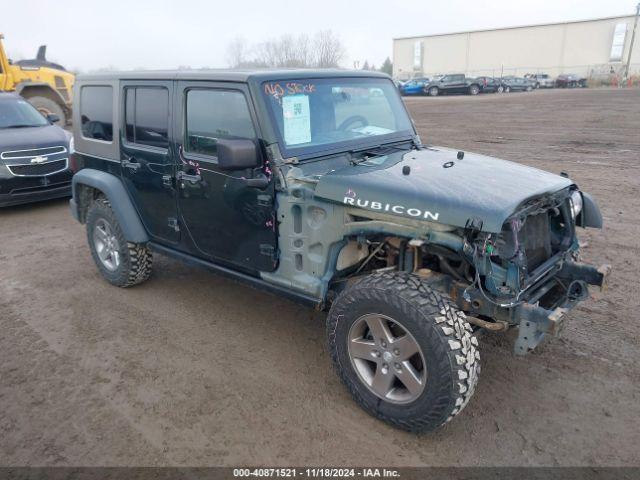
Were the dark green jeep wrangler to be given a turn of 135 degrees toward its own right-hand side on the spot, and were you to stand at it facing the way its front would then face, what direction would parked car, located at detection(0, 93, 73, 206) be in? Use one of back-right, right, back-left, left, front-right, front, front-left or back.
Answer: front-right

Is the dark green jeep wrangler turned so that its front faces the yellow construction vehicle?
no

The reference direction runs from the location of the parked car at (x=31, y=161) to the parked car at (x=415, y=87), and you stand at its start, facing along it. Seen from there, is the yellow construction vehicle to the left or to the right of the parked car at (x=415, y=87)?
left

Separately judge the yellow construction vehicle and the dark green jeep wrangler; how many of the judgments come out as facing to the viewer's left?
1

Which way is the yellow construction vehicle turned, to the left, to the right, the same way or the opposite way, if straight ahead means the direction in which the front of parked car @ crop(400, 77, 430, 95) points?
the same way

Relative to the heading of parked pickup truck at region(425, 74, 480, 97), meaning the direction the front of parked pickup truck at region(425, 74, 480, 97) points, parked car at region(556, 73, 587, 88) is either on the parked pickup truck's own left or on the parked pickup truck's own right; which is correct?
on the parked pickup truck's own right

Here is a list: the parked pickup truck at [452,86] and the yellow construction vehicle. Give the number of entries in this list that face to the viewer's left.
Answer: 2

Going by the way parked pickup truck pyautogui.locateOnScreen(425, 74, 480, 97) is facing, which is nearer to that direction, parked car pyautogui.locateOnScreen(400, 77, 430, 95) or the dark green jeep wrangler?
the parked car

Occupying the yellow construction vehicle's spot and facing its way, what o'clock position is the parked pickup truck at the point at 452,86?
The parked pickup truck is roughly at 5 o'clock from the yellow construction vehicle.

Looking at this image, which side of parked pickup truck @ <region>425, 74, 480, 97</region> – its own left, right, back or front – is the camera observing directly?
left

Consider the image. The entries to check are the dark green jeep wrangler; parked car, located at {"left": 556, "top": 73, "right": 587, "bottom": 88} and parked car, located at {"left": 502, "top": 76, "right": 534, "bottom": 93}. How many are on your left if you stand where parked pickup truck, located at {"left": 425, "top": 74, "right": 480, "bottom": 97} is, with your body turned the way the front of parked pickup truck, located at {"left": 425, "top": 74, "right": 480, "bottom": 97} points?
1

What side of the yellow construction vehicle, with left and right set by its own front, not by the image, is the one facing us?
left

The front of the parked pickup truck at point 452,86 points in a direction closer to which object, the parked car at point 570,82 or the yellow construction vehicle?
the yellow construction vehicle

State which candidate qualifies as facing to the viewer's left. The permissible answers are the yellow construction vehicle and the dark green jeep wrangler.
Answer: the yellow construction vehicle

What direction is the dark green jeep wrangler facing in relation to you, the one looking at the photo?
facing the viewer and to the right of the viewer

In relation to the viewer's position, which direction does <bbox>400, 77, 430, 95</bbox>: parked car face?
facing the viewer and to the left of the viewer

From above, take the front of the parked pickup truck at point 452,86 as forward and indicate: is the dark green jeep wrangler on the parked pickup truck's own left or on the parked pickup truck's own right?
on the parked pickup truck's own left

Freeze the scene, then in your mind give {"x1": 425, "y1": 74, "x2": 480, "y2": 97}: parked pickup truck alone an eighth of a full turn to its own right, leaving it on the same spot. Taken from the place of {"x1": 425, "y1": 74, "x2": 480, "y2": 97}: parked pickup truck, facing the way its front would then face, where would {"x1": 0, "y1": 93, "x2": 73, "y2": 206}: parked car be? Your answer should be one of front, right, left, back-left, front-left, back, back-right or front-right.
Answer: back-left

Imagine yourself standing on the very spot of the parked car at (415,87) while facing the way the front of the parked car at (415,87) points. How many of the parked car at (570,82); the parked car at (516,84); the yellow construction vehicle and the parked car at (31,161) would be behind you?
2
